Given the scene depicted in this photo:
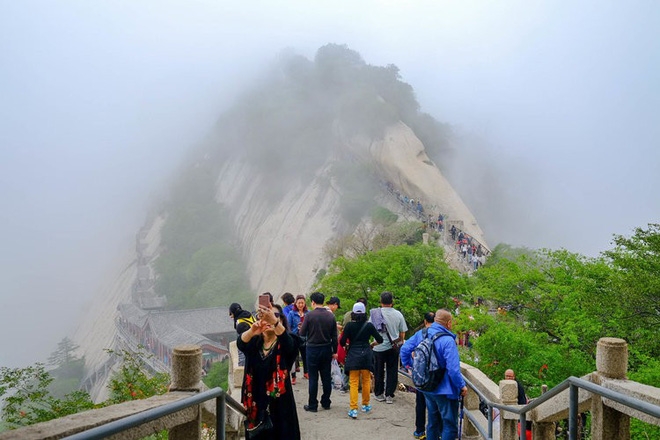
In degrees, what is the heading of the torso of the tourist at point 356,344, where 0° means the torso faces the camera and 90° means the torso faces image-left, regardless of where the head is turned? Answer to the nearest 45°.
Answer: approximately 180°

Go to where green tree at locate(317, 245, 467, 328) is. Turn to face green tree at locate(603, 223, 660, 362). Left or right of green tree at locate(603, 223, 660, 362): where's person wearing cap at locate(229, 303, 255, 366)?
right

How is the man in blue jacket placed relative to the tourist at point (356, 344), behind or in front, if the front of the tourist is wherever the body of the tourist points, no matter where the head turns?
behind

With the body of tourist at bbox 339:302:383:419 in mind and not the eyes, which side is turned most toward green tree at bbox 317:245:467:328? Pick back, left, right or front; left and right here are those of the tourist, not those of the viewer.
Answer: front

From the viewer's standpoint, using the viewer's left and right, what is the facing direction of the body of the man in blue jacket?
facing away from the viewer and to the right of the viewer

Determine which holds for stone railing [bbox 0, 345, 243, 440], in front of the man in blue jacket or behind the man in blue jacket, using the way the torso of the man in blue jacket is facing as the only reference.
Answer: behind

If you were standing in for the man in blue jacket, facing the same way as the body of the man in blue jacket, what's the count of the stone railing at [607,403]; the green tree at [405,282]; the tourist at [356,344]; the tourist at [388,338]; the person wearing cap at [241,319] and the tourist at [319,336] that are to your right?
1

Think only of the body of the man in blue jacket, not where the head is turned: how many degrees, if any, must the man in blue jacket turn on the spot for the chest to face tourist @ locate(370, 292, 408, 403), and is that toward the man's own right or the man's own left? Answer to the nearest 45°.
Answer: approximately 45° to the man's own left

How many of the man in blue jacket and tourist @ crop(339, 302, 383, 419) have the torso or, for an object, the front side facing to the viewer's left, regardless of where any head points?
0

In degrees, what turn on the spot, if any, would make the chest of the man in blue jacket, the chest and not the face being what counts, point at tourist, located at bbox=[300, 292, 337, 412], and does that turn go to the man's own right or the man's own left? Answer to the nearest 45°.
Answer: approximately 90° to the man's own left

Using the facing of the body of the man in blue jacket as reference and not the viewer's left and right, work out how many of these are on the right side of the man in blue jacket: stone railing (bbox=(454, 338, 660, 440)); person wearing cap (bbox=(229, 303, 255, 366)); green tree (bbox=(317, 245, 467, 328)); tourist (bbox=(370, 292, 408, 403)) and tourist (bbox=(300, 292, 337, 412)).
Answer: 1
